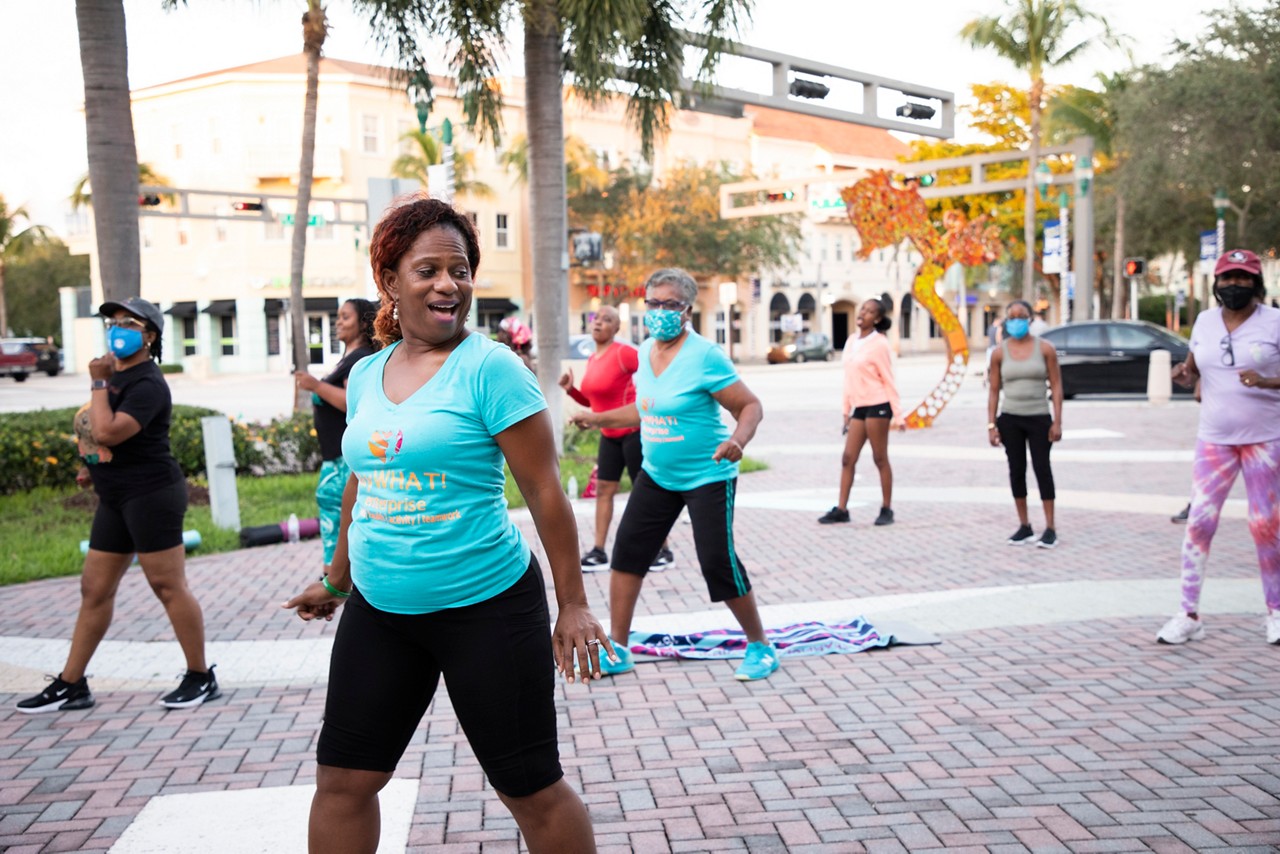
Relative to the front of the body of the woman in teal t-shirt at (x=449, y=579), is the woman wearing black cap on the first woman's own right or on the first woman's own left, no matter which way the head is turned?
on the first woman's own right

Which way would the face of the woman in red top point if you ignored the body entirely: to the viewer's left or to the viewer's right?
to the viewer's left

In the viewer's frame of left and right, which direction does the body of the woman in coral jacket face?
facing the viewer and to the left of the viewer

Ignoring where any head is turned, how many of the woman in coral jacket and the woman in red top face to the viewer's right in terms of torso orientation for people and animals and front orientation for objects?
0

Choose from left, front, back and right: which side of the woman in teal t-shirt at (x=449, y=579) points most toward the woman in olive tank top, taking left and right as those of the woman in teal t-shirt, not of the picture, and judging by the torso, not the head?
back

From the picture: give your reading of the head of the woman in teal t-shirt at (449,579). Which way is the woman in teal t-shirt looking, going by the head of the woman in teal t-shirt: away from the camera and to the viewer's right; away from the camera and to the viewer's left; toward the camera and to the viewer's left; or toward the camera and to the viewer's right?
toward the camera and to the viewer's right

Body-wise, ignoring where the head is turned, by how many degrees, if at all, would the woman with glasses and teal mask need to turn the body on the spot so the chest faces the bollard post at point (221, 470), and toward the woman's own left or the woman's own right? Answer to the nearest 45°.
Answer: approximately 90° to the woman's own right

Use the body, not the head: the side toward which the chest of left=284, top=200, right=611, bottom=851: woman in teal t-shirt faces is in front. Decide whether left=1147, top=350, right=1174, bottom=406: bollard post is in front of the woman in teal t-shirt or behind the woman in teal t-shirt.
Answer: behind

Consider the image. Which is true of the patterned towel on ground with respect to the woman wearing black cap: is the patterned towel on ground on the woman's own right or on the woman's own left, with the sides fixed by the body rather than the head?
on the woman's own left

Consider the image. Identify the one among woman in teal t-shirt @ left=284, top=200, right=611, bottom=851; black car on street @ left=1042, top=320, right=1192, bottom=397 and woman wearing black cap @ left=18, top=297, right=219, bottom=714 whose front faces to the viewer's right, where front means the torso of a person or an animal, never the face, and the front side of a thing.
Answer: the black car on street

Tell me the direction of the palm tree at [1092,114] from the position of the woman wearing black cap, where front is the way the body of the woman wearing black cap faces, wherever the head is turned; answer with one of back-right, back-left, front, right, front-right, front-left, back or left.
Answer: back

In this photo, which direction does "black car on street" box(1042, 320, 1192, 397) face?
to the viewer's right
